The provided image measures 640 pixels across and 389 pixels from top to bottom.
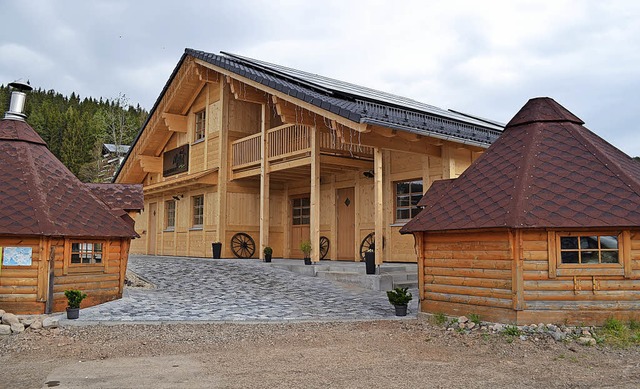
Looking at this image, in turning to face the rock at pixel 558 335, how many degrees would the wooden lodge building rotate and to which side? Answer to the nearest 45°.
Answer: approximately 45° to its left

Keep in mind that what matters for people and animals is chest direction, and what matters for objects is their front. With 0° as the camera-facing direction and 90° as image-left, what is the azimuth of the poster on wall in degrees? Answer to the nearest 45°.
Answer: approximately 0°

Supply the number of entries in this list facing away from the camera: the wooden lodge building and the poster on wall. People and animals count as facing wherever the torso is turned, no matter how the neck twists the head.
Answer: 0

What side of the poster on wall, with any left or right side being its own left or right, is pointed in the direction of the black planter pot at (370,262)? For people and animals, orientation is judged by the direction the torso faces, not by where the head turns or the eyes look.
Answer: left

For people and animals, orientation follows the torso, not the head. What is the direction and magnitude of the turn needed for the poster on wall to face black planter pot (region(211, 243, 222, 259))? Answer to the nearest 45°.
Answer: approximately 135° to its left
